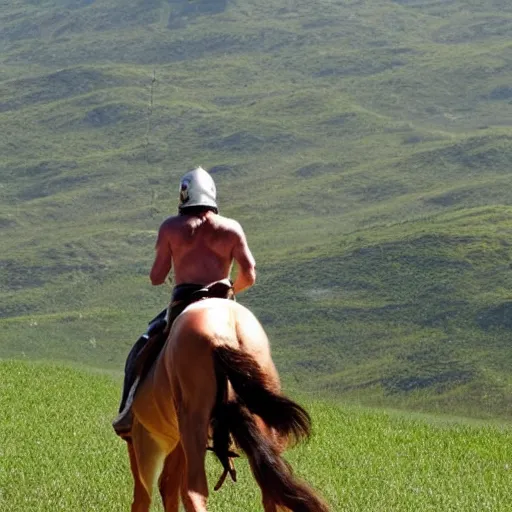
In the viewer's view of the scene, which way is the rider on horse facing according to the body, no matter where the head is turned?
away from the camera

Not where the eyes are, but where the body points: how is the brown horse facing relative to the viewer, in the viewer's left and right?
facing away from the viewer and to the left of the viewer
